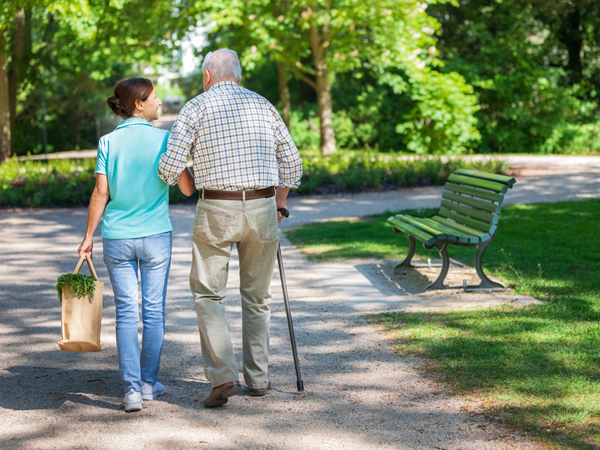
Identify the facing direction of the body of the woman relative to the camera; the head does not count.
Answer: away from the camera

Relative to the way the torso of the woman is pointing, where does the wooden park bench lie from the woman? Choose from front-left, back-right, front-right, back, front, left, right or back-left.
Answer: front-right
